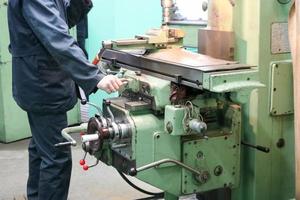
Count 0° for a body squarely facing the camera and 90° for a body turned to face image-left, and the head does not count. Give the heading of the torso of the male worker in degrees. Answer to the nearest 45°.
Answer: approximately 270°
